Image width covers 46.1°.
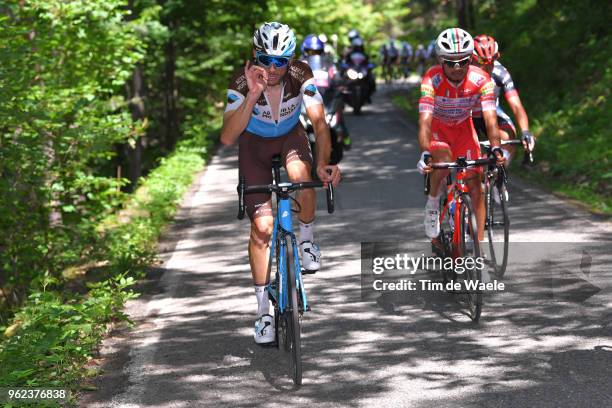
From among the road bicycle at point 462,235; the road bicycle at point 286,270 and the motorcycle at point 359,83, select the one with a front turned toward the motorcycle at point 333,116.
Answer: the motorcycle at point 359,83

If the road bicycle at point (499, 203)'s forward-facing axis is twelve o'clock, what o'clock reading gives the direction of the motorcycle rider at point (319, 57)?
The motorcycle rider is roughly at 5 o'clock from the road bicycle.

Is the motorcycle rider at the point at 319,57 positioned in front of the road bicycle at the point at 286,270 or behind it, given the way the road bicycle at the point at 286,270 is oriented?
behind

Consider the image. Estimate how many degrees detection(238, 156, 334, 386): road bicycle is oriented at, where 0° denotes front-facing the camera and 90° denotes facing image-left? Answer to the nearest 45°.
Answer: approximately 0°

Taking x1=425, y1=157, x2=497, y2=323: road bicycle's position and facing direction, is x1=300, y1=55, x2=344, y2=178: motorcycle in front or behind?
behind

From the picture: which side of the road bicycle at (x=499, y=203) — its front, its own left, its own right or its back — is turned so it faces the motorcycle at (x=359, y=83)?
back
